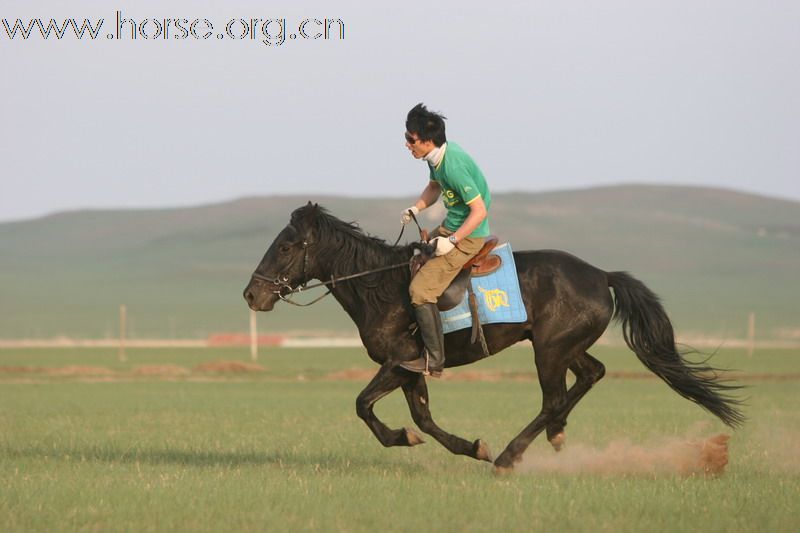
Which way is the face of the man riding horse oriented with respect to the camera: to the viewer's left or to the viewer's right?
to the viewer's left

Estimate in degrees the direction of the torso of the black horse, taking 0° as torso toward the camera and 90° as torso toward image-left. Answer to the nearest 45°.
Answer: approximately 90°

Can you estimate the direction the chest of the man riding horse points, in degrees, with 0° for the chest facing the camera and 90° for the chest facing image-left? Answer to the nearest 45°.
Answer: approximately 90°
